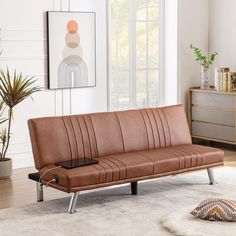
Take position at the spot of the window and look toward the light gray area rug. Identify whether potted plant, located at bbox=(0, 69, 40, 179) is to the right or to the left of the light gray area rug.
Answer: right

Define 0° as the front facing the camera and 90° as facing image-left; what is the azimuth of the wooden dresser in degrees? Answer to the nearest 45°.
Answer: approximately 45°

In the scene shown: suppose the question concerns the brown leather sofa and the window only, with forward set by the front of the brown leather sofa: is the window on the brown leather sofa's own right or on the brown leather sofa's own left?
on the brown leather sofa's own left

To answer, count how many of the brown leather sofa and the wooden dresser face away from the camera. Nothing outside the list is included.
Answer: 0

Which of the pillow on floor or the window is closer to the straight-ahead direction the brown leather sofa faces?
the pillow on floor

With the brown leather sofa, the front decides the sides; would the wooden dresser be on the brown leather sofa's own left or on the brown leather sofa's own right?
on the brown leather sofa's own left

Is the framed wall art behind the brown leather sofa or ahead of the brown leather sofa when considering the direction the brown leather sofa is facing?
behind

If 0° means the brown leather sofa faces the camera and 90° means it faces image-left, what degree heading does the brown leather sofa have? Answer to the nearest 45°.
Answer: approximately 315°
